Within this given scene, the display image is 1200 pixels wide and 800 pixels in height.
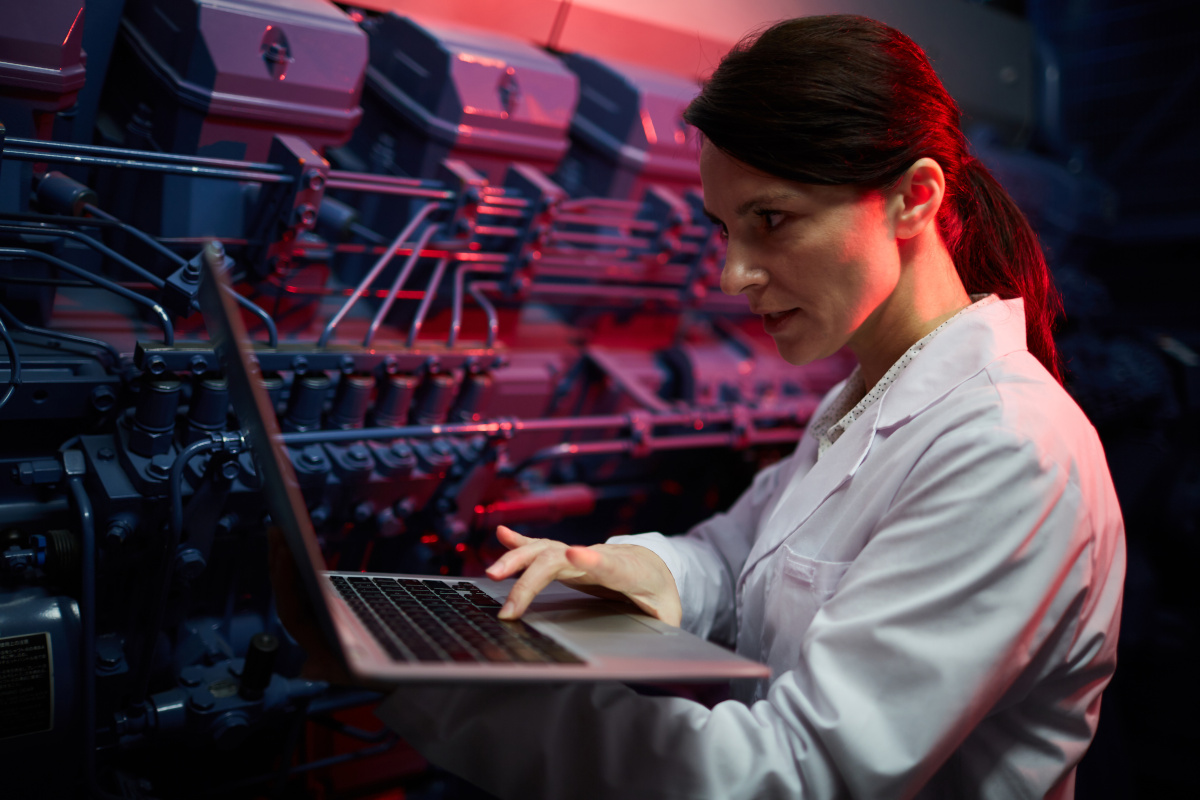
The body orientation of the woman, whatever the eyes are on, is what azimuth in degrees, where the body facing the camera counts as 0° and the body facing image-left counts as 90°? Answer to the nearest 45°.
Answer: approximately 90°
